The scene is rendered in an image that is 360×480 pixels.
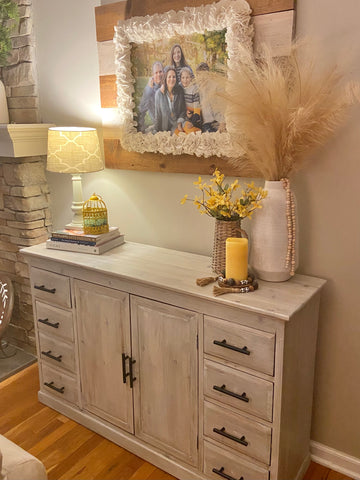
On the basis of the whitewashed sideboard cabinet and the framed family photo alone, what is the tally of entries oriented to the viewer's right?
0

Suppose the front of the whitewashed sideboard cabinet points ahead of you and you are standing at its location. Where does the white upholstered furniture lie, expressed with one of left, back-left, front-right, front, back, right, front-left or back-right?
front

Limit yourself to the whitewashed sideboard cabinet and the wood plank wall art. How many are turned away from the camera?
0

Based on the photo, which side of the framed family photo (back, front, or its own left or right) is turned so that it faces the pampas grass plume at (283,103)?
left

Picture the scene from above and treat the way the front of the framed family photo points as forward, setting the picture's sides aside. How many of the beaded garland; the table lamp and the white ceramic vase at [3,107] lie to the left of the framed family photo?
1

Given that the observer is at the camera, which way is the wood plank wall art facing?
facing the viewer and to the left of the viewer

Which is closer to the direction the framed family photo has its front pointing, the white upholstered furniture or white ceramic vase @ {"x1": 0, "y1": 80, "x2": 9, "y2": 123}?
the white upholstered furniture
